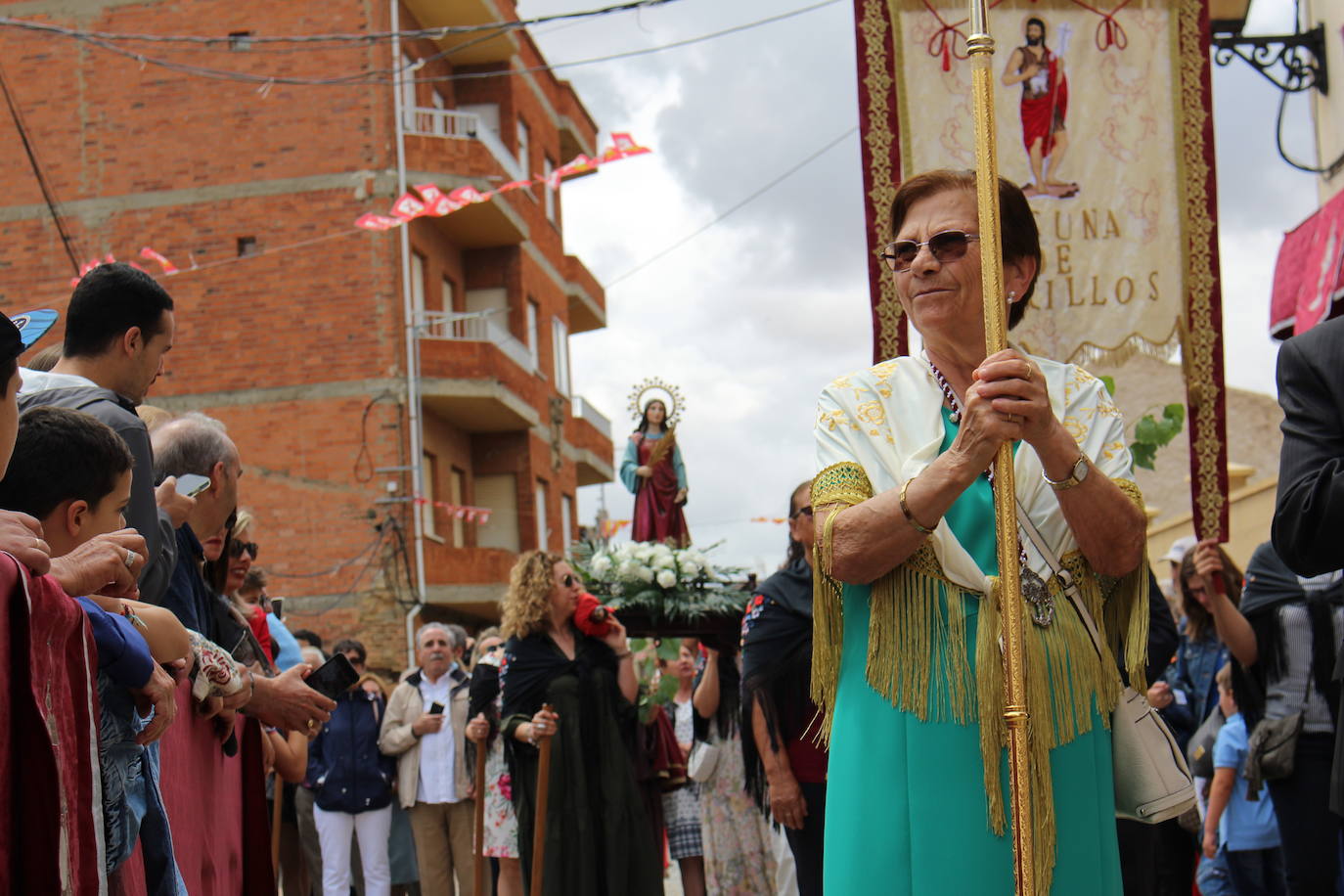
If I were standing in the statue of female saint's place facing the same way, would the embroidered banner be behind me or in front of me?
in front

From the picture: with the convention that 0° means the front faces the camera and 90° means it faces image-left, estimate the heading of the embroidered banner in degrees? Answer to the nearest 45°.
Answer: approximately 0°

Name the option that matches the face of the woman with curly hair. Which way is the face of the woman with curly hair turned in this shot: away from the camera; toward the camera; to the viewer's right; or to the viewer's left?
to the viewer's right

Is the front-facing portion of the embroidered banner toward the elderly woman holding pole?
yes
